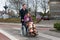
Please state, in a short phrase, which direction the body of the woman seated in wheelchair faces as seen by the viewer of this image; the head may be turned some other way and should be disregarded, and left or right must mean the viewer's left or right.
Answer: facing the viewer and to the right of the viewer

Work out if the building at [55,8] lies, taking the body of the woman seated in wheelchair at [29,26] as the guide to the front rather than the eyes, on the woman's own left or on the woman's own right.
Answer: on the woman's own left
